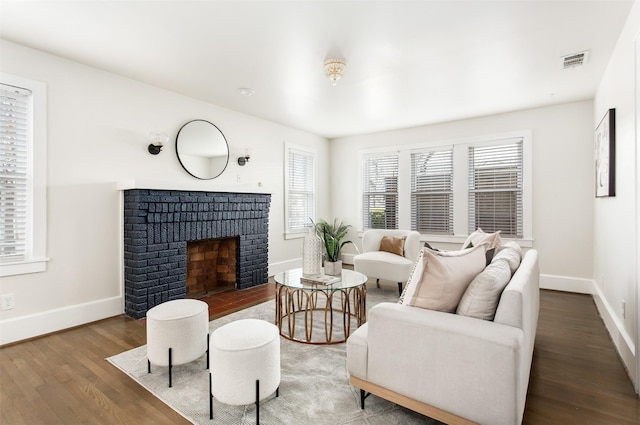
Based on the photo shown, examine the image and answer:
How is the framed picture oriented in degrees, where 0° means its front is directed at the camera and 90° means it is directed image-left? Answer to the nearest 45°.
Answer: approximately 90°

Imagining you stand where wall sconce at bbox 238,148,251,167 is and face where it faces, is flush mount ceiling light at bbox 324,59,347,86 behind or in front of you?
in front

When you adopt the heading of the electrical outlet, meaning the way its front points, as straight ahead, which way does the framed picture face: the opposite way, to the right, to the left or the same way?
the opposite way

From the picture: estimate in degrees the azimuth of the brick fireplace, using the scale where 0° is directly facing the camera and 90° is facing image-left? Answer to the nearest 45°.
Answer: approximately 315°

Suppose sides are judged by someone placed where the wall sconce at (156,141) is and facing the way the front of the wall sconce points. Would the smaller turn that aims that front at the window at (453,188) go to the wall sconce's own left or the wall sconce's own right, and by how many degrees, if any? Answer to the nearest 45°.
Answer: approximately 45° to the wall sconce's own left

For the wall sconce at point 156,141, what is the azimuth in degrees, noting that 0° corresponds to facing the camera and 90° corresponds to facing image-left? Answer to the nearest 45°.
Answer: approximately 315°

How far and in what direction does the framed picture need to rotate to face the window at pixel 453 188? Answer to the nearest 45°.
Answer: approximately 45° to its right

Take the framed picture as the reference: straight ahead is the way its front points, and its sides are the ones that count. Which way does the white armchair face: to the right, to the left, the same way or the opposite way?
to the left

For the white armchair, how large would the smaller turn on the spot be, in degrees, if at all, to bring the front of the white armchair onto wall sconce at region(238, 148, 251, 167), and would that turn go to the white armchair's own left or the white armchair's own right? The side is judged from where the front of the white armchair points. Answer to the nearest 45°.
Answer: approximately 45° to the white armchair's own right
